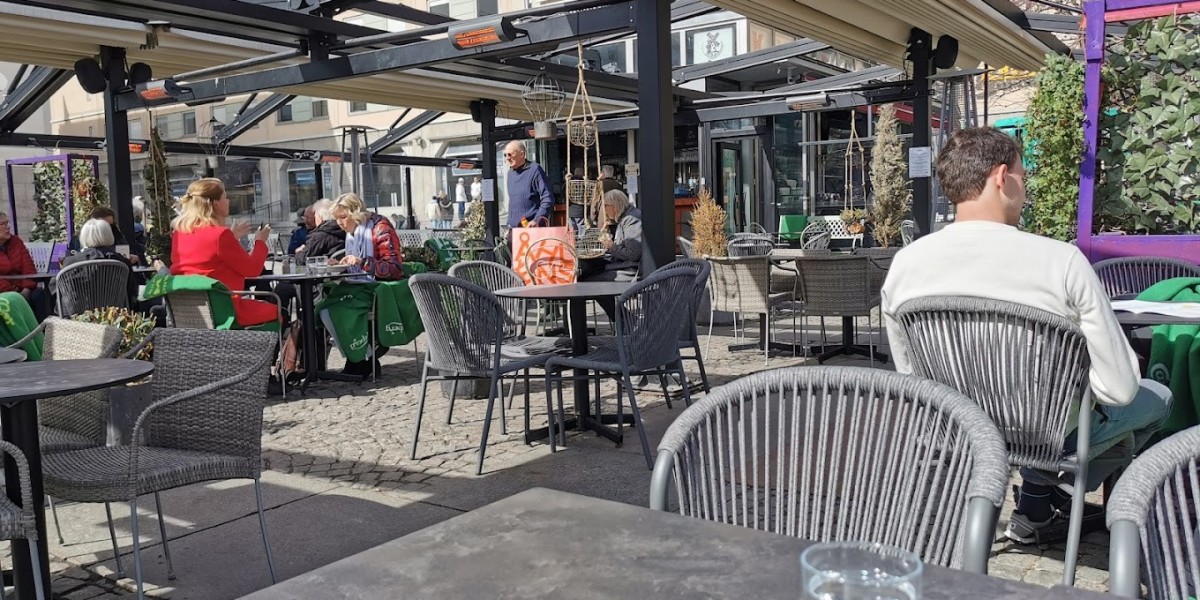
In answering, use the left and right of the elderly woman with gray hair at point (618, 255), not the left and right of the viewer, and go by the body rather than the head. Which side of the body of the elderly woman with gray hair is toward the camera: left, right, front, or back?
left

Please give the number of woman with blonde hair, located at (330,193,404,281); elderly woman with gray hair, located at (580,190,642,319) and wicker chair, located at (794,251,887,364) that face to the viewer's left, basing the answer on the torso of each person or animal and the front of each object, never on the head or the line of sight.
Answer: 2

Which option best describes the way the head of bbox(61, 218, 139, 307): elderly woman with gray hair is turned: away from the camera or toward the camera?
away from the camera

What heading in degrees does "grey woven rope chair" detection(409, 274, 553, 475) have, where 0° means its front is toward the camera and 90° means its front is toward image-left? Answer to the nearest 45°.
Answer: approximately 225°

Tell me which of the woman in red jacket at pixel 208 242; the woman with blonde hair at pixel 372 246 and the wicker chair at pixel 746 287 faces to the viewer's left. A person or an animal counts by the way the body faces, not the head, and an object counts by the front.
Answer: the woman with blonde hair

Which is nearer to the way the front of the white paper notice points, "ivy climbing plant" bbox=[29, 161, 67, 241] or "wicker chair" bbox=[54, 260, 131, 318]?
the wicker chair

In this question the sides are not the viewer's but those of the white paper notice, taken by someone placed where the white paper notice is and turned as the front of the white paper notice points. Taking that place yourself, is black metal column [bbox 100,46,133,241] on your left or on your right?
on your right

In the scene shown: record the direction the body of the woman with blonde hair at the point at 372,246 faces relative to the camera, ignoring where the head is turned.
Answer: to the viewer's left
